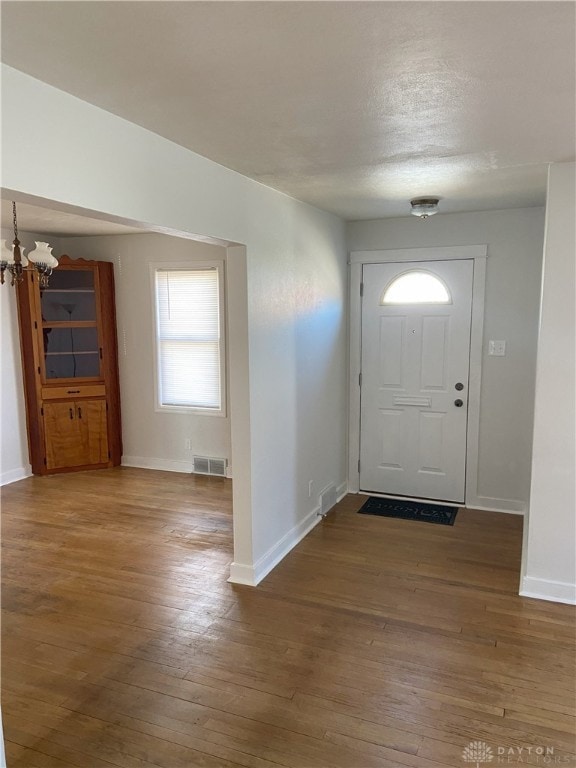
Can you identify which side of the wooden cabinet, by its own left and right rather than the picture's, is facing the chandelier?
front

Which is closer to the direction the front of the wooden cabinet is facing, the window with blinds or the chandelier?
the chandelier

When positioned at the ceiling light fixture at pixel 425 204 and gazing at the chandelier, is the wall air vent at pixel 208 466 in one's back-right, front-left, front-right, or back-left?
front-right

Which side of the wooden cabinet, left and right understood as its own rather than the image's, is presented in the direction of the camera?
front

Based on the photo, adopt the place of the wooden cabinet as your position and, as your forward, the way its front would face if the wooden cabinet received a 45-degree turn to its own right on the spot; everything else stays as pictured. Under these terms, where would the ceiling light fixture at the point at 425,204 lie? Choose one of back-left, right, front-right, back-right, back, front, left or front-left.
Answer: left

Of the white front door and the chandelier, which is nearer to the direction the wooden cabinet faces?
the chandelier

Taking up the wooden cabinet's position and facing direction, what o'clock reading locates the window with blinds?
The window with blinds is roughly at 10 o'clock from the wooden cabinet.

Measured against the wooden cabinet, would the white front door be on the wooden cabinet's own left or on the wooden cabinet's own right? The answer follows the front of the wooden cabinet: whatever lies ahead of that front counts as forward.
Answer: on the wooden cabinet's own left

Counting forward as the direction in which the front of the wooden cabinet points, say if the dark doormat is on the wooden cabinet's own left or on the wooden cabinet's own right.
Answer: on the wooden cabinet's own left
